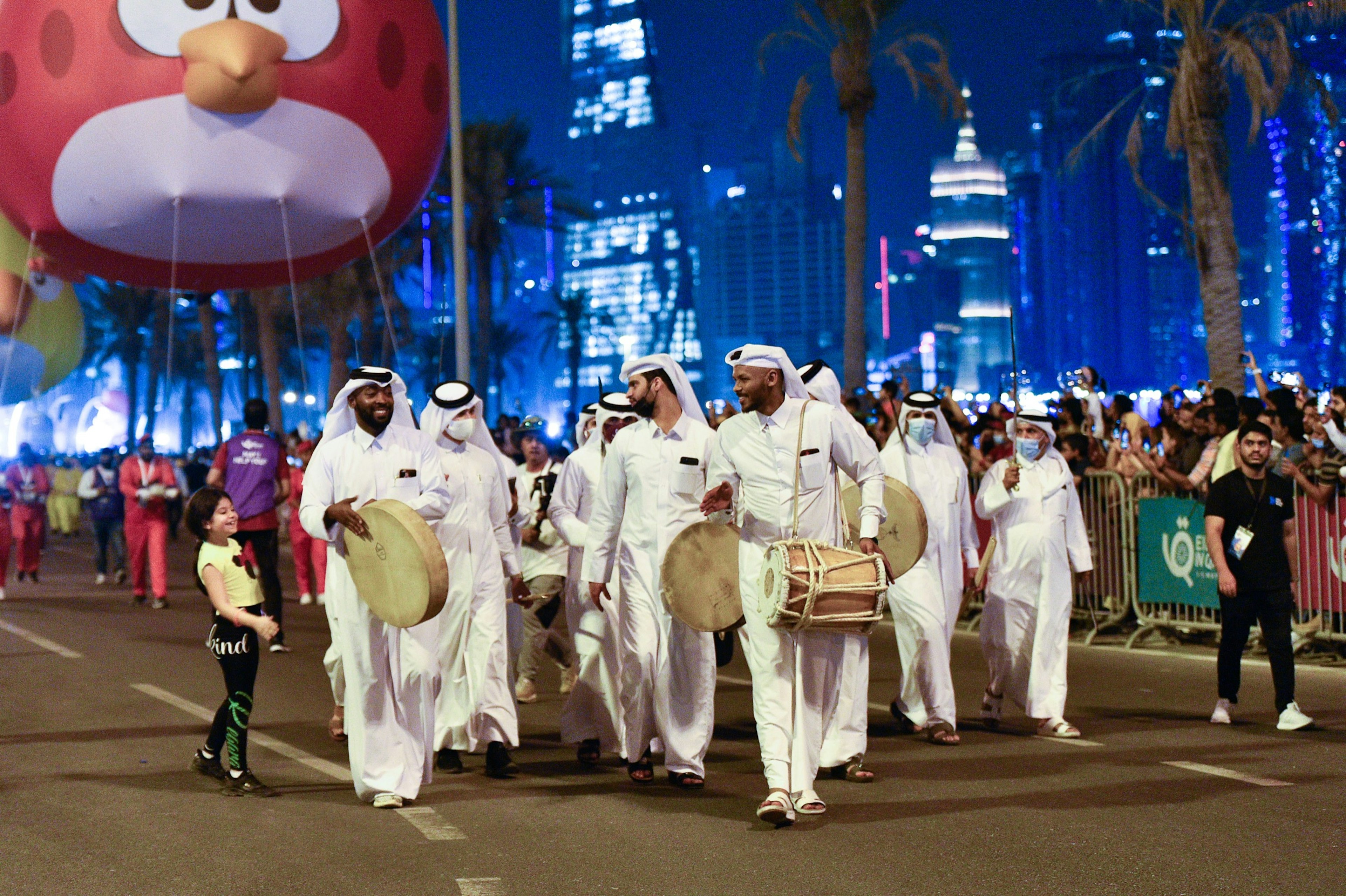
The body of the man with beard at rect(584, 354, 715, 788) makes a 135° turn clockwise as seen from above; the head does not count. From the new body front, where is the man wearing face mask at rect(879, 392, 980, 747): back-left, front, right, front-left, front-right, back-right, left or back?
right

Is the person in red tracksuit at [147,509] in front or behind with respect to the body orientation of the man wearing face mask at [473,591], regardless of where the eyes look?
behind

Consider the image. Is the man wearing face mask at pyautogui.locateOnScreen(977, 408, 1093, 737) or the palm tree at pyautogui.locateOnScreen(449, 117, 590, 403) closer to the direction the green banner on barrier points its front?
the man wearing face mask

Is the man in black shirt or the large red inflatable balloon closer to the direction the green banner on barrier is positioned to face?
the man in black shirt

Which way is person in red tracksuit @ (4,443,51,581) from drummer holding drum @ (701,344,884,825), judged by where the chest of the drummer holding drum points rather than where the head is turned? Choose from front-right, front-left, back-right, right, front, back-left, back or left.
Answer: back-right

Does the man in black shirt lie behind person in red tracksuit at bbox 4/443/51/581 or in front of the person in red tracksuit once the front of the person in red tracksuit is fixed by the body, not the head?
in front

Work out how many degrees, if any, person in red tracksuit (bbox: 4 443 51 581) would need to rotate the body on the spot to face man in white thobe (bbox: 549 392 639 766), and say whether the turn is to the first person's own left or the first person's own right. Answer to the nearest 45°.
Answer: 0° — they already face them

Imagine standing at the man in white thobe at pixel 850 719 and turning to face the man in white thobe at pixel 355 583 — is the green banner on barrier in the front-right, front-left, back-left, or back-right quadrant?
back-right

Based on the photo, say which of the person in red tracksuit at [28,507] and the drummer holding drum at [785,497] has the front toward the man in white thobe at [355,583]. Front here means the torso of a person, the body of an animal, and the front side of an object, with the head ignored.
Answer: the person in red tracksuit
